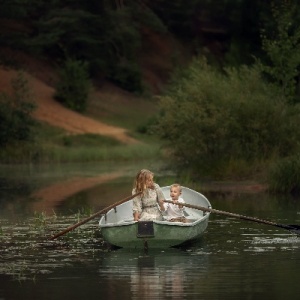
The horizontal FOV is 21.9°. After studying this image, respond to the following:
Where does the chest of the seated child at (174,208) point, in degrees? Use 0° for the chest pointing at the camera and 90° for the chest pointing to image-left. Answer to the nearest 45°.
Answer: approximately 45°

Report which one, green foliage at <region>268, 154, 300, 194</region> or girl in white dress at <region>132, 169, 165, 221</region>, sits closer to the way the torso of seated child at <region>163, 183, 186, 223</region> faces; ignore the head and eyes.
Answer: the girl in white dress

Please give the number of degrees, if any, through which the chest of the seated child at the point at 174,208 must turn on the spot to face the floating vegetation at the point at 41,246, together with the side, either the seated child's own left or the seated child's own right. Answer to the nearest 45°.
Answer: approximately 45° to the seated child's own right

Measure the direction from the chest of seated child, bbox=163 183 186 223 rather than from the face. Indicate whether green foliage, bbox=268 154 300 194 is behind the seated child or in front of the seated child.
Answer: behind
